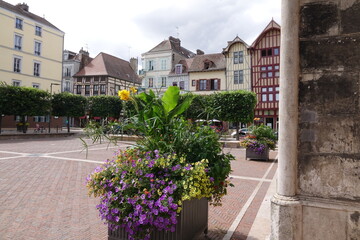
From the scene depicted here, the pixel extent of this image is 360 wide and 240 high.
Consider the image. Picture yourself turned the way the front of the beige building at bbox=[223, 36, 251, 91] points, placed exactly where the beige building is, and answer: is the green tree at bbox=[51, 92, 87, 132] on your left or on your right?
on your right

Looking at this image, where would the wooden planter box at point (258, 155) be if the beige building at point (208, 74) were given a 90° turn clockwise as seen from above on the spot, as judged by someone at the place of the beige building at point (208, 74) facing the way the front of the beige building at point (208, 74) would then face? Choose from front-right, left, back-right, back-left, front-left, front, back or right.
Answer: left

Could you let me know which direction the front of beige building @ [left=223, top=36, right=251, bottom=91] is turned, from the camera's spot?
facing the viewer

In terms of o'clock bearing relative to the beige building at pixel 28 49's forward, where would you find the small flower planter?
The small flower planter is roughly at 1 o'clock from the beige building.

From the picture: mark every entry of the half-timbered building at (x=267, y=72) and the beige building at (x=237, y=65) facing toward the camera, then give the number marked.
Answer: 2

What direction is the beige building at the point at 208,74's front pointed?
toward the camera

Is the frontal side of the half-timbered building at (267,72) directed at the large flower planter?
yes

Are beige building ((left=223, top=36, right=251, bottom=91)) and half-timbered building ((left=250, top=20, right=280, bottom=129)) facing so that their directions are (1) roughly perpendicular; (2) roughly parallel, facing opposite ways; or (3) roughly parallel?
roughly parallel

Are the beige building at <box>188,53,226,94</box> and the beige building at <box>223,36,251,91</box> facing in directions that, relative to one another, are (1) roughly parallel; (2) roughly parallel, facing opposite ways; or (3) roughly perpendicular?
roughly parallel

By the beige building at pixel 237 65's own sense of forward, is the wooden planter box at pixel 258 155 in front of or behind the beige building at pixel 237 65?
in front

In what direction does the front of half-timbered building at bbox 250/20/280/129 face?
toward the camera

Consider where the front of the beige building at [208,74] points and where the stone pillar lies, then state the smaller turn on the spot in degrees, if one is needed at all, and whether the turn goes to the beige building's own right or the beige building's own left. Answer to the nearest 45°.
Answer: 0° — it already faces it

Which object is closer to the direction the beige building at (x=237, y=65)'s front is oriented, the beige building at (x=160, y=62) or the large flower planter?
the large flower planter

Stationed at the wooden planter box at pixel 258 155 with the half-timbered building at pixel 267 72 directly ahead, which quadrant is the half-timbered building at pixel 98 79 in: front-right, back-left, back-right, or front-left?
front-left

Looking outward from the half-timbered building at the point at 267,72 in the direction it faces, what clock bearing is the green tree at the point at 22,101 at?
The green tree is roughly at 2 o'clock from the half-timbered building.

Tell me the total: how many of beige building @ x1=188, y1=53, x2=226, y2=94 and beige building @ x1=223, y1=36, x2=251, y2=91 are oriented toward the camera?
2

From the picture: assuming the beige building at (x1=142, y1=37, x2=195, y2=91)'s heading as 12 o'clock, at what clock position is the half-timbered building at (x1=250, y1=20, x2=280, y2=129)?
The half-timbered building is roughly at 10 o'clock from the beige building.

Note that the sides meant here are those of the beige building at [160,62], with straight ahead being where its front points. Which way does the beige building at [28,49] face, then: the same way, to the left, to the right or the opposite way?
to the left

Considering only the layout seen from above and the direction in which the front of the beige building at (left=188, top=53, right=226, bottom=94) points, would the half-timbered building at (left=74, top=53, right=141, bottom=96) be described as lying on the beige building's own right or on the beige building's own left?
on the beige building's own right
